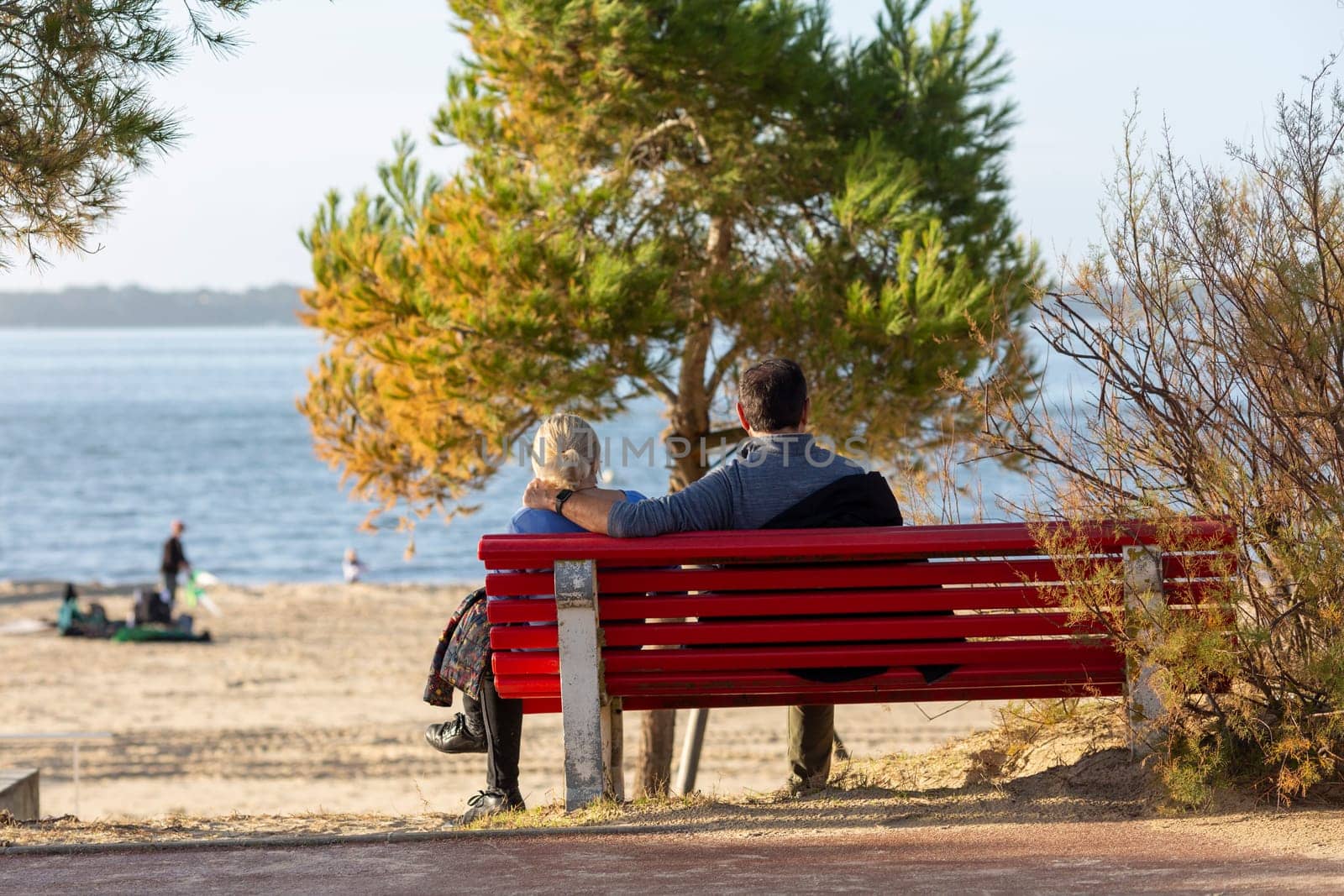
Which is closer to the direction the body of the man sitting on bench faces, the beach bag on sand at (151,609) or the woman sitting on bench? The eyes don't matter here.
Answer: the beach bag on sand

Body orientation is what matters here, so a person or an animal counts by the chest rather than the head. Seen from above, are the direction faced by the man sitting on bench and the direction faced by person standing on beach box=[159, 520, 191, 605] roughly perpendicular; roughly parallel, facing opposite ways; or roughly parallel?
roughly perpendicular

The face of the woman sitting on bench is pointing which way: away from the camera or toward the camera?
away from the camera

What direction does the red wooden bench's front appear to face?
away from the camera

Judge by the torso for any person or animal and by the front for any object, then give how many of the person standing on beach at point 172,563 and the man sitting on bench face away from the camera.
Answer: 1

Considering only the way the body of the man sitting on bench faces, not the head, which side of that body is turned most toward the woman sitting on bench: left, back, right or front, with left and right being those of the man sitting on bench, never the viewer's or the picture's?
left

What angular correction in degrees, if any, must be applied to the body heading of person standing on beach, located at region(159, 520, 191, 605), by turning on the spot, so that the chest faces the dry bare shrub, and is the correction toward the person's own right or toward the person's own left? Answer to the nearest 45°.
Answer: approximately 90° to the person's own right

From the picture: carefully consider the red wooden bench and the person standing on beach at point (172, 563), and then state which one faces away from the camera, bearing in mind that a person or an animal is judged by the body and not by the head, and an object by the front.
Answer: the red wooden bench

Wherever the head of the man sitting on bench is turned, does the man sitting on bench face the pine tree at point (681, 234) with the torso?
yes

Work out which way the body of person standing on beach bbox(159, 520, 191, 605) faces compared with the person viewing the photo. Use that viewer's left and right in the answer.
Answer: facing to the right of the viewer

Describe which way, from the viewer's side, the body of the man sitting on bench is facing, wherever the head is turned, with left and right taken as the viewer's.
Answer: facing away from the viewer
